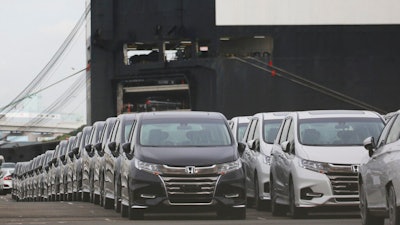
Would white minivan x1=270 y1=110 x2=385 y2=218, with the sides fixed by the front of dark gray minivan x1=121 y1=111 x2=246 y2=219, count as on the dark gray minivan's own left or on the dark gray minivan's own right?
on the dark gray minivan's own left

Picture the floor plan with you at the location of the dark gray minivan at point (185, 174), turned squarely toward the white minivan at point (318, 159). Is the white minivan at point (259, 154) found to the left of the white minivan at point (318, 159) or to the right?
left

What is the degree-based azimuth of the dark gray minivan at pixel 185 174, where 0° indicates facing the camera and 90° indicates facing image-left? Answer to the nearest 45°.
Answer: approximately 0°

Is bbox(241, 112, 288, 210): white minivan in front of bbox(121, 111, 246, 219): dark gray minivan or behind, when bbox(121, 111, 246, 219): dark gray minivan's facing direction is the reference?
behind
